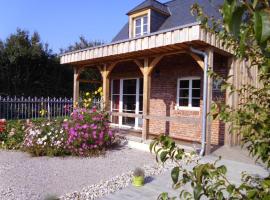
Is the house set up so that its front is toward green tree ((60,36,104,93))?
no

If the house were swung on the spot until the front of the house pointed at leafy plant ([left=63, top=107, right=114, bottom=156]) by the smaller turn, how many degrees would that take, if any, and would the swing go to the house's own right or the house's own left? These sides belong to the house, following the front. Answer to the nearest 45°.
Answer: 0° — it already faces it

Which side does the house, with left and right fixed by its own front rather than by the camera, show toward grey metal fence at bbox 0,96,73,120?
right

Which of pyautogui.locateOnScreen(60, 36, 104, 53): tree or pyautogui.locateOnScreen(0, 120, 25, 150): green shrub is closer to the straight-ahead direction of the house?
the green shrub

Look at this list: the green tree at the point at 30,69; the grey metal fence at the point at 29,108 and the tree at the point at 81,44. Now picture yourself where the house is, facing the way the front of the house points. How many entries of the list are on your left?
0

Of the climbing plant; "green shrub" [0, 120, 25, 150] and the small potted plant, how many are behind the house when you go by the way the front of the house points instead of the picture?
0

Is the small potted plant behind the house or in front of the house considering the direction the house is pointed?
in front

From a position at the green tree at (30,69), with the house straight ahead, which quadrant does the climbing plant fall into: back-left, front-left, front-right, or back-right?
front-right

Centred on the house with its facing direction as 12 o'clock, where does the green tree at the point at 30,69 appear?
The green tree is roughly at 3 o'clock from the house.

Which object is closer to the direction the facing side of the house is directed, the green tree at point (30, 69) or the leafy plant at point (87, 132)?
the leafy plant

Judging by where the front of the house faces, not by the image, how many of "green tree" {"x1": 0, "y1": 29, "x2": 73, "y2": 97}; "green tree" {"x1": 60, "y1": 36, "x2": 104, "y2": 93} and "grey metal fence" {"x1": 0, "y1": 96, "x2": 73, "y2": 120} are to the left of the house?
0

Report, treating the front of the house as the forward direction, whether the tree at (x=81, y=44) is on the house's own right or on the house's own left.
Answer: on the house's own right

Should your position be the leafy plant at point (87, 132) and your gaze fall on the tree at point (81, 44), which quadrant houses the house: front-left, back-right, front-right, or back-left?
front-right

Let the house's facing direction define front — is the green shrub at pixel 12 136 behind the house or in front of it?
in front

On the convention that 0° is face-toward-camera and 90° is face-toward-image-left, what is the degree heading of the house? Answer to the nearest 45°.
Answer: approximately 45°
